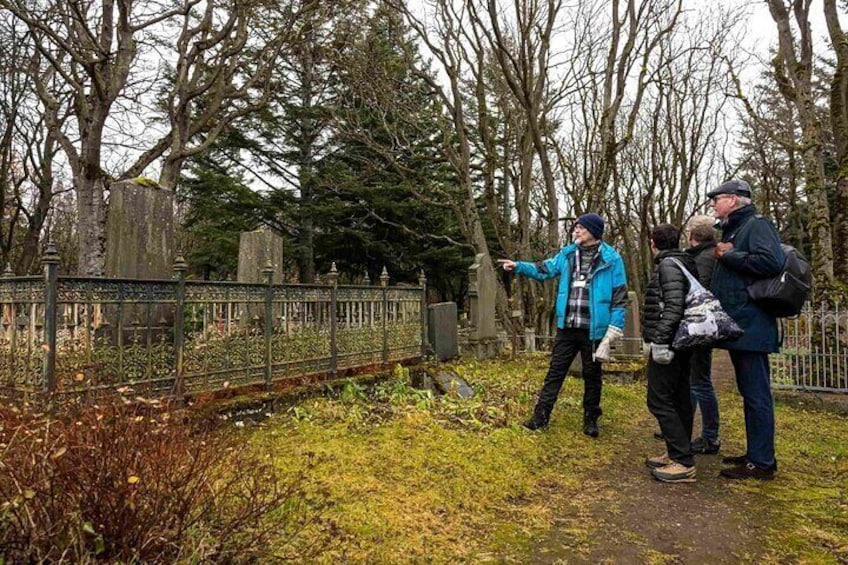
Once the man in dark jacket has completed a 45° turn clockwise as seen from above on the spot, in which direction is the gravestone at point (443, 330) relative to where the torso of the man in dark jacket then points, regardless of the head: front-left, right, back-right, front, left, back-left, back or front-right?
front

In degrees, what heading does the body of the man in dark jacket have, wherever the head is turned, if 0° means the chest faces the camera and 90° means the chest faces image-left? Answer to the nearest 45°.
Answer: approximately 90°

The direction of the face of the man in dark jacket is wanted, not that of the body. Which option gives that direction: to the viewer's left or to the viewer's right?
to the viewer's left

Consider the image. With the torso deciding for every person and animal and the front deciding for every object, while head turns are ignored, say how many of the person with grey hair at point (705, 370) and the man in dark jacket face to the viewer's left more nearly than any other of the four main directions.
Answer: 2

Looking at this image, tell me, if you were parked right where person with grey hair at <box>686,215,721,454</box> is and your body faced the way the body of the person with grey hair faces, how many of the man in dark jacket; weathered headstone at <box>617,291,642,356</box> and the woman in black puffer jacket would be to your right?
1

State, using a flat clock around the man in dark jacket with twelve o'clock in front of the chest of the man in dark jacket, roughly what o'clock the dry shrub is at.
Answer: The dry shrub is roughly at 10 o'clock from the man in dark jacket.

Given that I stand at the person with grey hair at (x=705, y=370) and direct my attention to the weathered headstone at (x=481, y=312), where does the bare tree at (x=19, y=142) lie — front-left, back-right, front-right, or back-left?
front-left

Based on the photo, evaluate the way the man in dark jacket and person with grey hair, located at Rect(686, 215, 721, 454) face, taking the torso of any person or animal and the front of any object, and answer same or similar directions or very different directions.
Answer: same or similar directions

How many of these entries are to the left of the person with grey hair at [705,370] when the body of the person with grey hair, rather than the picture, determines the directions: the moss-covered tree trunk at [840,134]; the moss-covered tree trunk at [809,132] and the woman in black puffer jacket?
1

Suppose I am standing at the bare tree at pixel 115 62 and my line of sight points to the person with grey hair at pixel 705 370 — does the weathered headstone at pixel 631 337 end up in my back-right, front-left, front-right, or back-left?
front-left

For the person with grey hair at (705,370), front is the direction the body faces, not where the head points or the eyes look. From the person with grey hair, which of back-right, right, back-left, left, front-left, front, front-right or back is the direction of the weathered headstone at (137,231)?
front

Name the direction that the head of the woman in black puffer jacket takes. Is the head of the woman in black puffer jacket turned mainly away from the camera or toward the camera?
away from the camera

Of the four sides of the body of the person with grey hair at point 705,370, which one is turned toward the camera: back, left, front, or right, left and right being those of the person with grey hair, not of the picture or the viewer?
left
